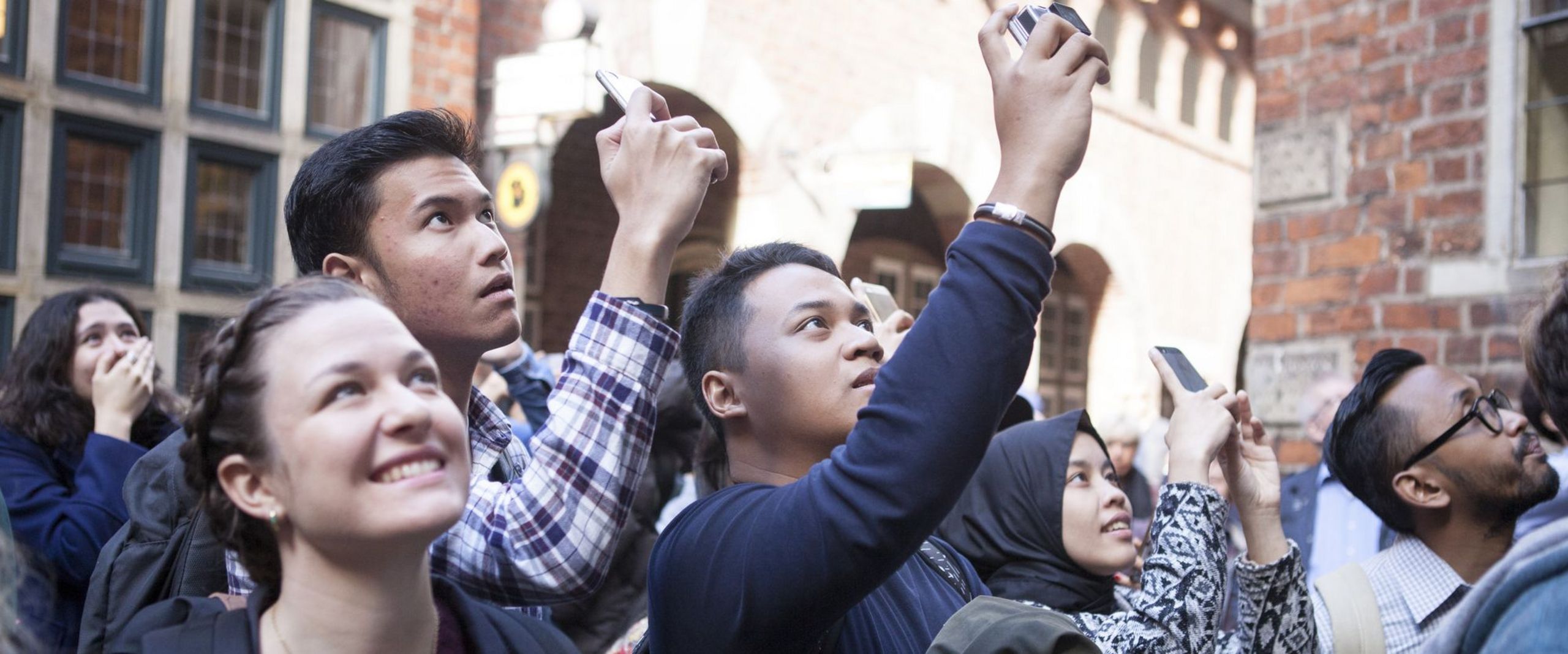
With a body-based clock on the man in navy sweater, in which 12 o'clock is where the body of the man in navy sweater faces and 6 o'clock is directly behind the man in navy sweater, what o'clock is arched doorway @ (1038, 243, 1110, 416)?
The arched doorway is roughly at 8 o'clock from the man in navy sweater.

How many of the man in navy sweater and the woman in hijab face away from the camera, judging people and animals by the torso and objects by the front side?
0

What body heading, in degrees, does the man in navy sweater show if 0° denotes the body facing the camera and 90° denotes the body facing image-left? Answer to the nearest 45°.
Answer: approximately 315°

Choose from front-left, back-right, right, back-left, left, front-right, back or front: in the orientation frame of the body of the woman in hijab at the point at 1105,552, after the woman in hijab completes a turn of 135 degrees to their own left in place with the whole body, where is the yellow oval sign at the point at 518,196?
front-left

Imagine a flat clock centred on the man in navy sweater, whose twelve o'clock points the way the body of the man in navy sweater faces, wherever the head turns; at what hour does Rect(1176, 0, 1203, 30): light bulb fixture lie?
The light bulb fixture is roughly at 8 o'clock from the man in navy sweater.

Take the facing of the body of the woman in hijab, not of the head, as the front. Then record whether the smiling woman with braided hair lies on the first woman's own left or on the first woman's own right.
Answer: on the first woman's own right

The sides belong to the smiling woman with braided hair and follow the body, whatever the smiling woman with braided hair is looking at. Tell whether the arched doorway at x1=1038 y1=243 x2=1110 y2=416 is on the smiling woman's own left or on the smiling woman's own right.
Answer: on the smiling woman's own left

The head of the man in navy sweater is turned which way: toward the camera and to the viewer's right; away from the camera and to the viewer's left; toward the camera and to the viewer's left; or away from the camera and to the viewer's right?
toward the camera and to the viewer's right

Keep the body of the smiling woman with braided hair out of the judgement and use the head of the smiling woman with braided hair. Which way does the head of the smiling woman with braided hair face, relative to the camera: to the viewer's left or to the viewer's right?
to the viewer's right

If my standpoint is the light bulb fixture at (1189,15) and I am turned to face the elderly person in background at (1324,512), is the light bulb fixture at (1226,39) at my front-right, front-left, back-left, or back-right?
back-left
